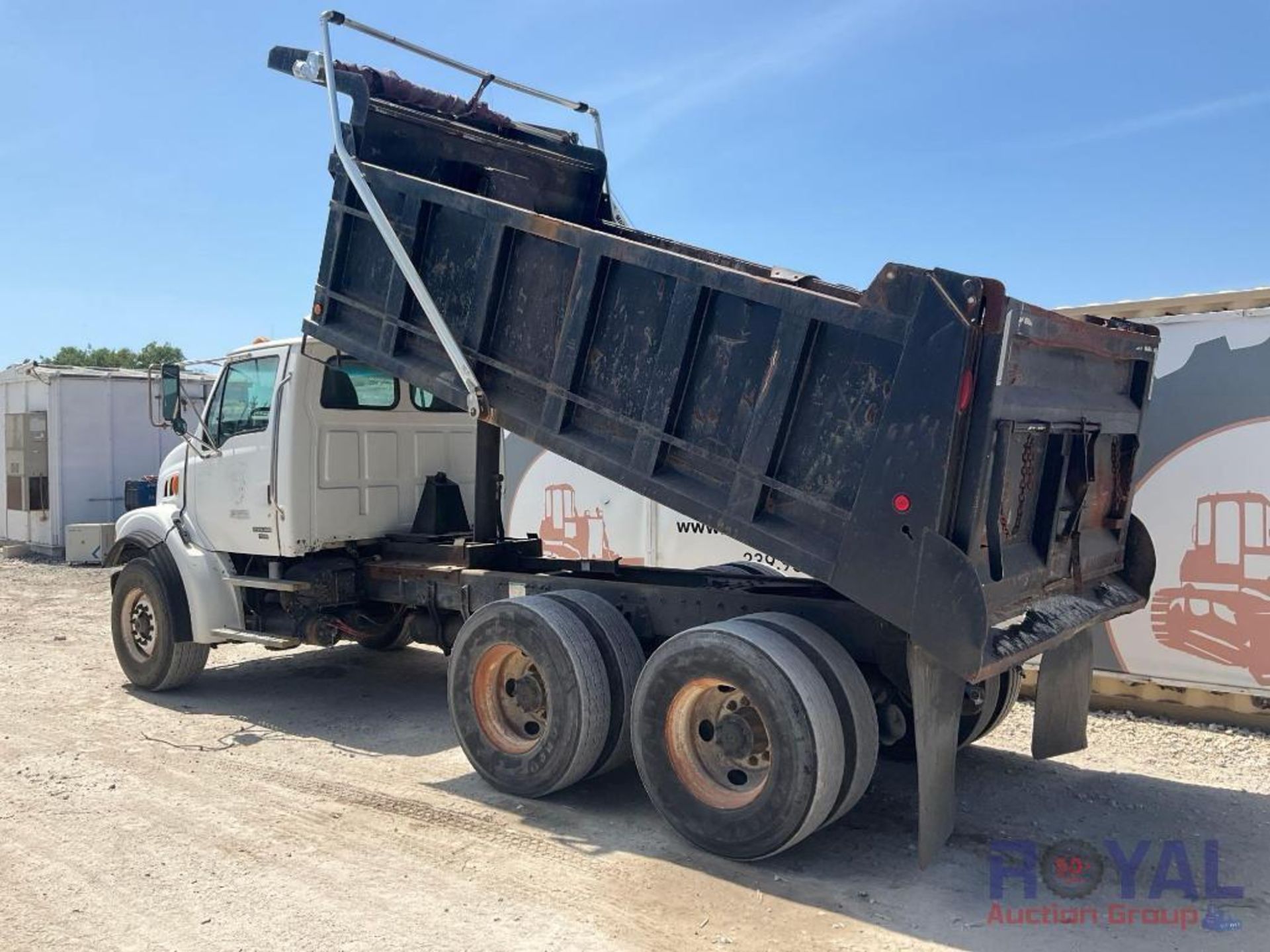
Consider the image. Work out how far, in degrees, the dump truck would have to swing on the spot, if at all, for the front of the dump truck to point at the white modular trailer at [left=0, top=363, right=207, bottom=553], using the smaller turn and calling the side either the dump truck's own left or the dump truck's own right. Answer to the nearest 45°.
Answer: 0° — it already faces it

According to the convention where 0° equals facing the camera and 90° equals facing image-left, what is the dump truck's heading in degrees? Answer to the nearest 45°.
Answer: approximately 135°

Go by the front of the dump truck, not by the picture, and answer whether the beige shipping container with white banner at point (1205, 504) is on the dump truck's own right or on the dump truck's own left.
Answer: on the dump truck's own right
